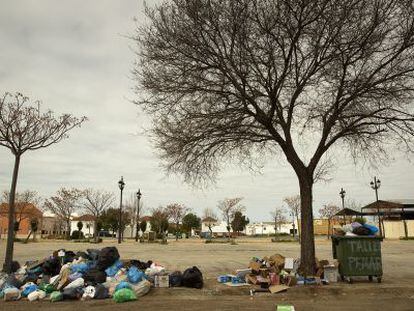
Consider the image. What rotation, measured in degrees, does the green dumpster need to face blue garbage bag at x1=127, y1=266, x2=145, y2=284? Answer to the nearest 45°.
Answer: approximately 45° to its right

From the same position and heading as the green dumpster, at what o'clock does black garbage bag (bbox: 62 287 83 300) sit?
The black garbage bag is roughly at 2 o'clock from the green dumpster.

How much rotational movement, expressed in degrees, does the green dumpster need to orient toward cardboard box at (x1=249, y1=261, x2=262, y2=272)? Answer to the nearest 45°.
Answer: approximately 90° to its right

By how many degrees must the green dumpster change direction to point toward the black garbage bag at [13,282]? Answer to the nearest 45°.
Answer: approximately 45° to its right

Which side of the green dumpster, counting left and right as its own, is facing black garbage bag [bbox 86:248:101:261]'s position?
right

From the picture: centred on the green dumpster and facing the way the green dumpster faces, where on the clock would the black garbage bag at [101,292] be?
The black garbage bag is roughly at 2 o'clock from the green dumpster.

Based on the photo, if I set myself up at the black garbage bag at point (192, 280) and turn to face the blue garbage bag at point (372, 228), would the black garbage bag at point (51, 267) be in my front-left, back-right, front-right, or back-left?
back-left

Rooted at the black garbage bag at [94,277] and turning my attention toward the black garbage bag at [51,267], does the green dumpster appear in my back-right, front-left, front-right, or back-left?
back-right

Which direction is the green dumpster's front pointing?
toward the camera

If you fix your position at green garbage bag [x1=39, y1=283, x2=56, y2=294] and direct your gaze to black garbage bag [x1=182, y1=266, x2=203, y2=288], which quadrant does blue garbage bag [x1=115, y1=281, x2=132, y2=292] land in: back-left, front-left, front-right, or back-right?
front-right

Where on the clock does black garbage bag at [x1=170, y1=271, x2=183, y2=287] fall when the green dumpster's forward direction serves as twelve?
The black garbage bag is roughly at 2 o'clock from the green dumpster.

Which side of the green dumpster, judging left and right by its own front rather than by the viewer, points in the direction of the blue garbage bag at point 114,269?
right

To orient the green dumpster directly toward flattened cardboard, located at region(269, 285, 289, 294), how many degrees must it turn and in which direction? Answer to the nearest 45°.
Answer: approximately 45° to its right

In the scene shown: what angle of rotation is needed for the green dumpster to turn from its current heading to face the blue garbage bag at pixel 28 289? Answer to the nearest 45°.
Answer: approximately 45° to its right
